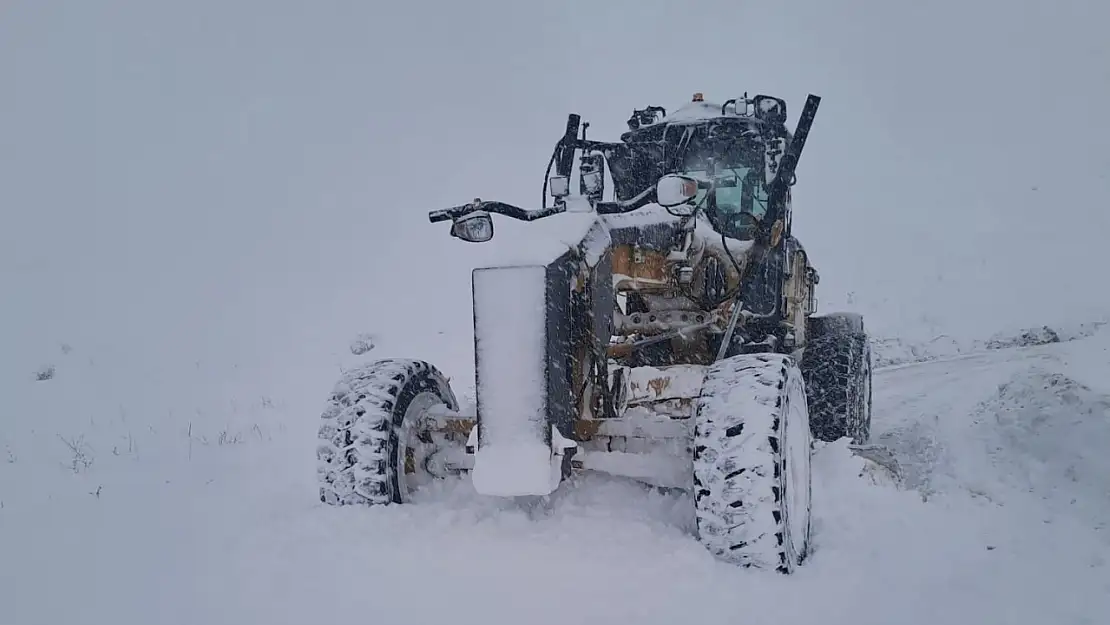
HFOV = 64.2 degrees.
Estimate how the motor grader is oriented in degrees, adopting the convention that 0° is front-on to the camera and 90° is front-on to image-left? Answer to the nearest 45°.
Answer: approximately 45°

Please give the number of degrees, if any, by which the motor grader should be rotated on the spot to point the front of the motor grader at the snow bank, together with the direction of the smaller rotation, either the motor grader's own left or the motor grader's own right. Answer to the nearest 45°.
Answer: approximately 180°
